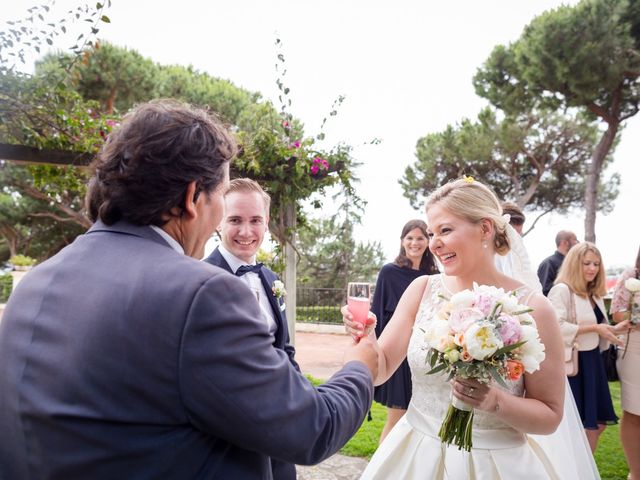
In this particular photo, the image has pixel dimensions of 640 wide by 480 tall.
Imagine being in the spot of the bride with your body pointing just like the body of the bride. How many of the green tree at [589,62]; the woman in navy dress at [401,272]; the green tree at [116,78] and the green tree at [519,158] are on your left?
0

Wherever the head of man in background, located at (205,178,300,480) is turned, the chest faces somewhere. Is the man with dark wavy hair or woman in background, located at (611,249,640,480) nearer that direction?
the man with dark wavy hair

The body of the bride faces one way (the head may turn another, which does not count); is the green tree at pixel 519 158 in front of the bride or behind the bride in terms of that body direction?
behind

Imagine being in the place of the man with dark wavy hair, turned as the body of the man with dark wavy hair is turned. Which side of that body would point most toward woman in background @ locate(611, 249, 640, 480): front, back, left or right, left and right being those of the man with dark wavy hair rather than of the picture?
front

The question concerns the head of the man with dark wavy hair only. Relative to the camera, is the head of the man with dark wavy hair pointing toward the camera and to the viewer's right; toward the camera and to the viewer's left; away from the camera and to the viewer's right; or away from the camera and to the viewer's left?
away from the camera and to the viewer's right

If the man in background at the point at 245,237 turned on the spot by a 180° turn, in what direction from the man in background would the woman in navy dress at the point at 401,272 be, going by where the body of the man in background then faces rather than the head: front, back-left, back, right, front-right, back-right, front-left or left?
front-right

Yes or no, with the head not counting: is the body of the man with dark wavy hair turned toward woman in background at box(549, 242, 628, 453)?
yes

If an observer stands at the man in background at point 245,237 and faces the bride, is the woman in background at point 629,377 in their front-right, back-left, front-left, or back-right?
front-left

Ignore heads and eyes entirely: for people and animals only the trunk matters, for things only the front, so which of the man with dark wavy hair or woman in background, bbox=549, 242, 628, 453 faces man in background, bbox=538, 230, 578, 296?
the man with dark wavy hair

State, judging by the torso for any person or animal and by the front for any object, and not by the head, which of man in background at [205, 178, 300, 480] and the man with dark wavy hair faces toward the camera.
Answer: the man in background

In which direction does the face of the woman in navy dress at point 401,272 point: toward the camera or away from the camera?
toward the camera

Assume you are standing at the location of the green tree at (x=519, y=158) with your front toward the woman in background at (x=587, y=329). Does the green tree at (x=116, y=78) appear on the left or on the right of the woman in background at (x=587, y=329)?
right

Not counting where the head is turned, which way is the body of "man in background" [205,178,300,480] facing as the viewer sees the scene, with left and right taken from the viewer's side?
facing the viewer

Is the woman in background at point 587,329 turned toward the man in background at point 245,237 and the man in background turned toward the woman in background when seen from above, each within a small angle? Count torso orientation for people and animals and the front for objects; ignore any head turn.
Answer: no

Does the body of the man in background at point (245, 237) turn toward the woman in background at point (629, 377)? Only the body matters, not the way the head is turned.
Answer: no

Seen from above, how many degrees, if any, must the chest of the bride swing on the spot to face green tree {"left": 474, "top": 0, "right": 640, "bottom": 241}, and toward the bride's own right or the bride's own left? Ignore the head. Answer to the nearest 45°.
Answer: approximately 135° to the bride's own right
